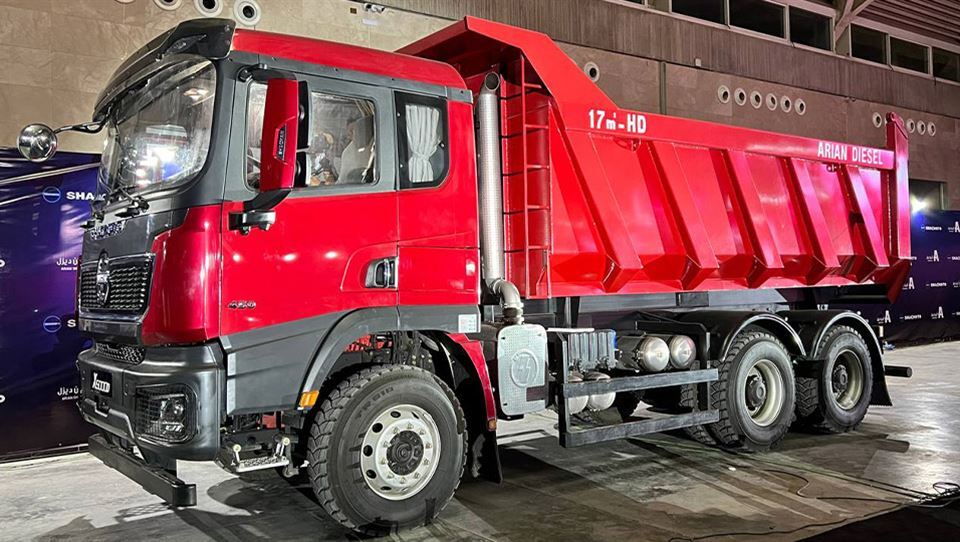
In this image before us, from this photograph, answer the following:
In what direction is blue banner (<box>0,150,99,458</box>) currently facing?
toward the camera

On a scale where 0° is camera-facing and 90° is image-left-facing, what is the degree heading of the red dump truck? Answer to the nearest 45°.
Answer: approximately 45°

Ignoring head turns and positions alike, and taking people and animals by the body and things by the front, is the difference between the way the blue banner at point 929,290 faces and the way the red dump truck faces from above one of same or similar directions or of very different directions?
same or similar directions

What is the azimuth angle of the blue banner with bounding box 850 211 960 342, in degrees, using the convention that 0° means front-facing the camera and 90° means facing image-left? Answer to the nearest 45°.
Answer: approximately 0°

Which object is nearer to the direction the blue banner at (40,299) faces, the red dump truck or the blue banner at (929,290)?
the red dump truck

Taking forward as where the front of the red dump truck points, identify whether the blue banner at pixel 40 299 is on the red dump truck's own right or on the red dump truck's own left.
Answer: on the red dump truck's own right

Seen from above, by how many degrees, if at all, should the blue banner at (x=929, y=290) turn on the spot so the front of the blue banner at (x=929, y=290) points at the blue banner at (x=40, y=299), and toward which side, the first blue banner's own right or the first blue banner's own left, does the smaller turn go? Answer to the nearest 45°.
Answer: approximately 45° to the first blue banner's own right

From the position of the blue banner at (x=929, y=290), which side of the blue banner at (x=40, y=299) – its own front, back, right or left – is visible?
left

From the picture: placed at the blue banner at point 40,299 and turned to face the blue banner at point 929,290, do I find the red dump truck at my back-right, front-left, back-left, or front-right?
front-right

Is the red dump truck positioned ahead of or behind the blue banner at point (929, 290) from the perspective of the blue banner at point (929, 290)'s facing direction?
ahead

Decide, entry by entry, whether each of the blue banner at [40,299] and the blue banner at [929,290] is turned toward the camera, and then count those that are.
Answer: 2

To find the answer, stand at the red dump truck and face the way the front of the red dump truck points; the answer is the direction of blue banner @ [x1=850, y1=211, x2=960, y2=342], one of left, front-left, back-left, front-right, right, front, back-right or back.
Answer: back

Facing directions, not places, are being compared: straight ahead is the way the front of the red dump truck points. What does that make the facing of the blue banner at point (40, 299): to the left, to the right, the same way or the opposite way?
to the left
